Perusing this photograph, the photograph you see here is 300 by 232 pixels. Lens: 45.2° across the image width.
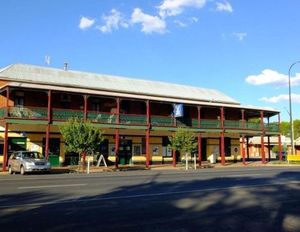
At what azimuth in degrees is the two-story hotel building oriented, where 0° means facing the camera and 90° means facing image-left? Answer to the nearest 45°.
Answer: approximately 315°

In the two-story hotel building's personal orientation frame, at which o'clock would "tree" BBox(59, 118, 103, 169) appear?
The tree is roughly at 2 o'clock from the two-story hotel building.

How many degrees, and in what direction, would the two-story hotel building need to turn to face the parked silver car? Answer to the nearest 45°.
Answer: approximately 90° to its right
